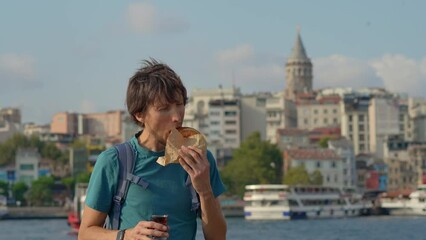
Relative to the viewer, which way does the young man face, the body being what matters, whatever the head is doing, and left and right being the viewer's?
facing the viewer and to the right of the viewer
